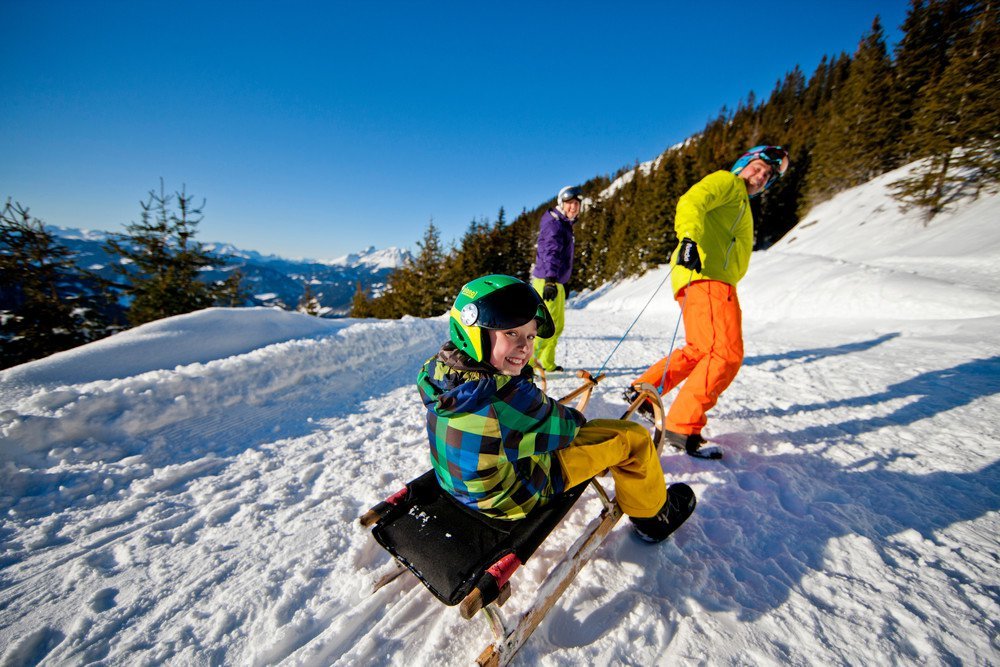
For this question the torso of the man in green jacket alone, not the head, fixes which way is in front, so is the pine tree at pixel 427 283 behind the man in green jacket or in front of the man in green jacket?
behind

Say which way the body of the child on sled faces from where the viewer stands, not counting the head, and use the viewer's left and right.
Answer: facing to the right of the viewer

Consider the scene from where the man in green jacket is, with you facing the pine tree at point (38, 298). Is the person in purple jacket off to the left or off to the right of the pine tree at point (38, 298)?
right

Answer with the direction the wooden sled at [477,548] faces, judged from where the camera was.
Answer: facing away from the viewer and to the right of the viewer

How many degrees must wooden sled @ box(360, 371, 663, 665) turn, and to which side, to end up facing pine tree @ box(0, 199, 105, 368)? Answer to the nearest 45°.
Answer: approximately 90° to its left

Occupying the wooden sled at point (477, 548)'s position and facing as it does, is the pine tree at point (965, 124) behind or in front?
in front

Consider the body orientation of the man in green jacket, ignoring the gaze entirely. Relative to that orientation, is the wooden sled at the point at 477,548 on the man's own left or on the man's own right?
on the man's own right

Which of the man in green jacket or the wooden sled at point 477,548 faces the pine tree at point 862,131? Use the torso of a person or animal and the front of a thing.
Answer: the wooden sled
